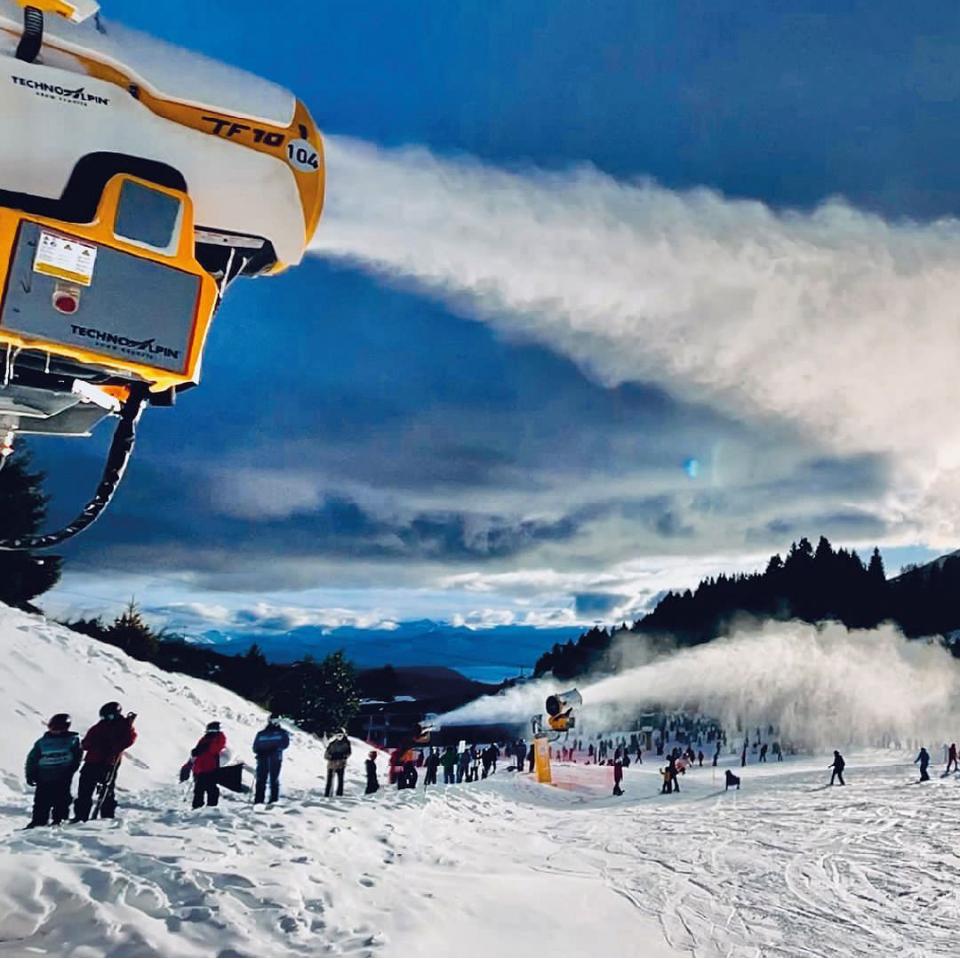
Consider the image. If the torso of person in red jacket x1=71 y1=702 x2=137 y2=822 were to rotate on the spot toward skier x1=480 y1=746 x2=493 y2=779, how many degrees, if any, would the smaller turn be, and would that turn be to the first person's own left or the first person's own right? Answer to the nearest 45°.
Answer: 0° — they already face them

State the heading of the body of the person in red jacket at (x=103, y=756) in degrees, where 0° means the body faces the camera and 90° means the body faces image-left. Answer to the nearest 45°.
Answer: approximately 225°

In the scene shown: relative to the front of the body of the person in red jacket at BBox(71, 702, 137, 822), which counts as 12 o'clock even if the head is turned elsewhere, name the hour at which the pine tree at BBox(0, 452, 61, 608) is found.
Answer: The pine tree is roughly at 10 o'clock from the person in red jacket.

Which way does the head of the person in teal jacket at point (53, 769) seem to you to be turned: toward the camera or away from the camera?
away from the camera

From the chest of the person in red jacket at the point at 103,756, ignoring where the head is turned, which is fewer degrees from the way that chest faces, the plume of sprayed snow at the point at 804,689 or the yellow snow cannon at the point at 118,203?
the plume of sprayed snow

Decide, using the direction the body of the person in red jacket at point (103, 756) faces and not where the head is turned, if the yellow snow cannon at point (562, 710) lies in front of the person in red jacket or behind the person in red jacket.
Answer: in front
